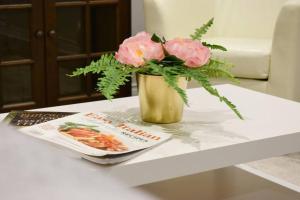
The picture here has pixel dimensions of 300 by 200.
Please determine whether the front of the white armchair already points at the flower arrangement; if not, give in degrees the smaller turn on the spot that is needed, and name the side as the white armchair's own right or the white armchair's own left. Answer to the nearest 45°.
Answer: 0° — it already faces it

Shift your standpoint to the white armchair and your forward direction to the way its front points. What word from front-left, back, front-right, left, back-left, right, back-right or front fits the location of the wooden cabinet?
right

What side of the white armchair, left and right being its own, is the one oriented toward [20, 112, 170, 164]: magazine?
front

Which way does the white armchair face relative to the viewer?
toward the camera

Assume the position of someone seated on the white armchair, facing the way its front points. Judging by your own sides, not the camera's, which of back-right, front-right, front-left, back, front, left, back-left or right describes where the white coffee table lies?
front

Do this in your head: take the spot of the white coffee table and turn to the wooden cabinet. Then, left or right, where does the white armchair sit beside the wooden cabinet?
right

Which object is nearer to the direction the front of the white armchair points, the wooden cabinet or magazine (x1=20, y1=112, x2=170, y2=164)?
the magazine

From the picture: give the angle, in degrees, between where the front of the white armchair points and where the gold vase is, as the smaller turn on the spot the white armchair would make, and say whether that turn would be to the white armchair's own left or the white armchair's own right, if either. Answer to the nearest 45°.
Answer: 0° — it already faces it
